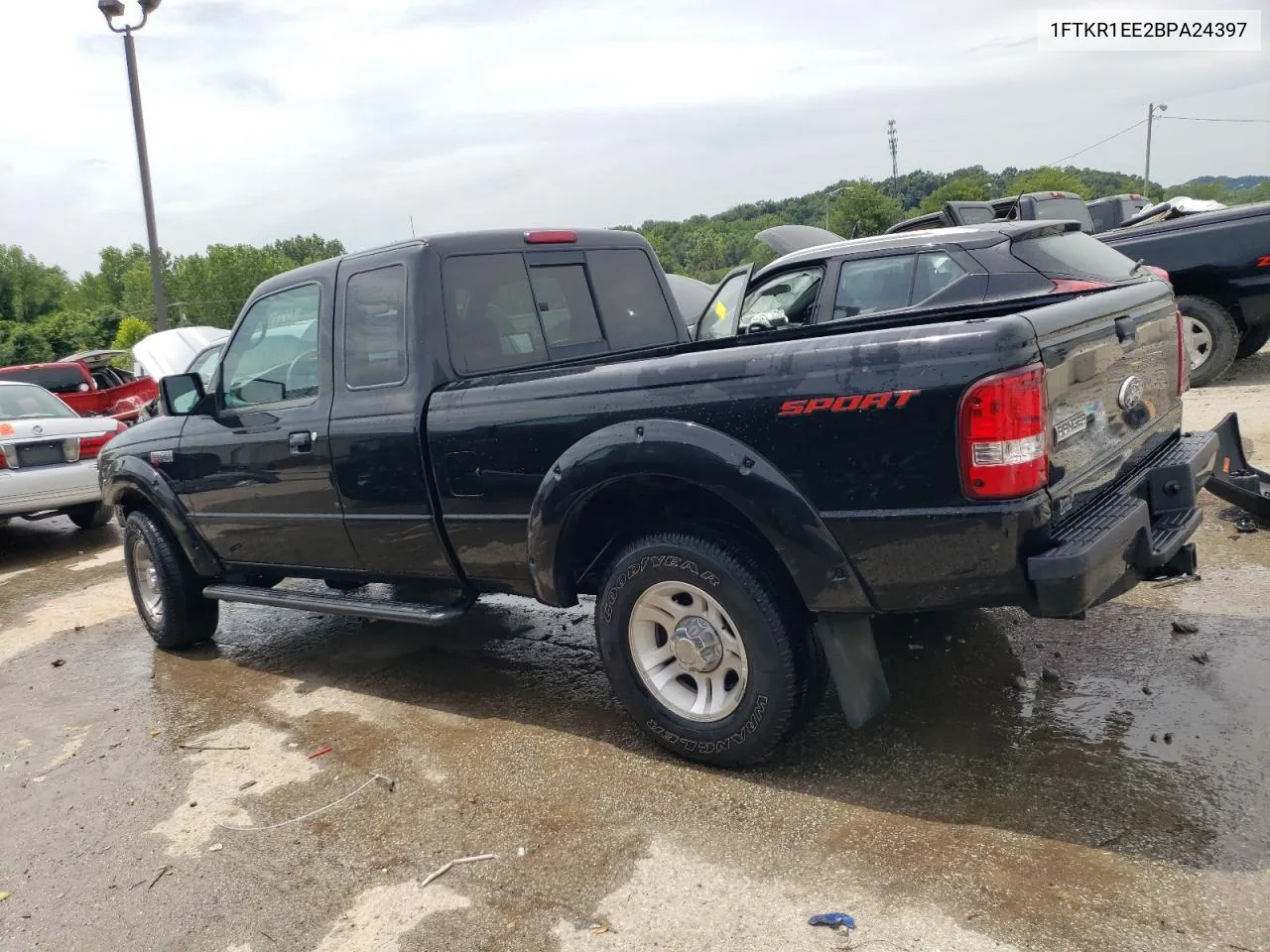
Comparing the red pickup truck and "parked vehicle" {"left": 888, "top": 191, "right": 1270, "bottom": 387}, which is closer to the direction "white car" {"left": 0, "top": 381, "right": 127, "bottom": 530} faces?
the red pickup truck

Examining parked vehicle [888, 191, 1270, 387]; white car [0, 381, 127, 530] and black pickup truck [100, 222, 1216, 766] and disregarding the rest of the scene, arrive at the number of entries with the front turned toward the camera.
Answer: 0

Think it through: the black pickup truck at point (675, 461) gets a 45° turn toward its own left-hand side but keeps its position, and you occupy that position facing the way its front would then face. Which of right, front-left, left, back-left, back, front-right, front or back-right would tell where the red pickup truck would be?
front-right

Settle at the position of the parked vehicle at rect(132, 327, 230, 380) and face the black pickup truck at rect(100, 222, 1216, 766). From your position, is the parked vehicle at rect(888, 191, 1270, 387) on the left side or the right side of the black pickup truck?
left

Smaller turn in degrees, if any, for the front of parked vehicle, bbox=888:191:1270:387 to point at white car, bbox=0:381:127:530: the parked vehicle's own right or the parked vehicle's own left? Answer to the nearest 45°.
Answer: approximately 90° to the parked vehicle's own left

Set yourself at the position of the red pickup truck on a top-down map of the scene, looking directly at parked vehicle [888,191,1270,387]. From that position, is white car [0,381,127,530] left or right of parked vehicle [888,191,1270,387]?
right

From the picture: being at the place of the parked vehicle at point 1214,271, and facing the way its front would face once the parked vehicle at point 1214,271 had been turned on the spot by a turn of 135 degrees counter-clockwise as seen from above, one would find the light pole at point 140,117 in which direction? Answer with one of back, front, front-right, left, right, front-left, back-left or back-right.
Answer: right

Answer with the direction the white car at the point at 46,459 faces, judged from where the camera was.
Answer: facing away from the viewer and to the left of the viewer

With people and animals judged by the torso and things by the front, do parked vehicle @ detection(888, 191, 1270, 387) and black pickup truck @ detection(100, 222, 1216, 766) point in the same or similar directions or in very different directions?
same or similar directions

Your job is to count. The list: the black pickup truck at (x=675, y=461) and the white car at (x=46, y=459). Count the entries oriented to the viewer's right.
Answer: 0

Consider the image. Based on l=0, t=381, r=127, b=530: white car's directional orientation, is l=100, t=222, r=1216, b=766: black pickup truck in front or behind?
behind

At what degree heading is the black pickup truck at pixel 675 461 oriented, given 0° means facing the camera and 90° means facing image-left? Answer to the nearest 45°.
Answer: approximately 135°

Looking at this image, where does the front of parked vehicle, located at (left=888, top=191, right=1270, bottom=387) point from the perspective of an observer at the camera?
facing away from the viewer and to the left of the viewer
